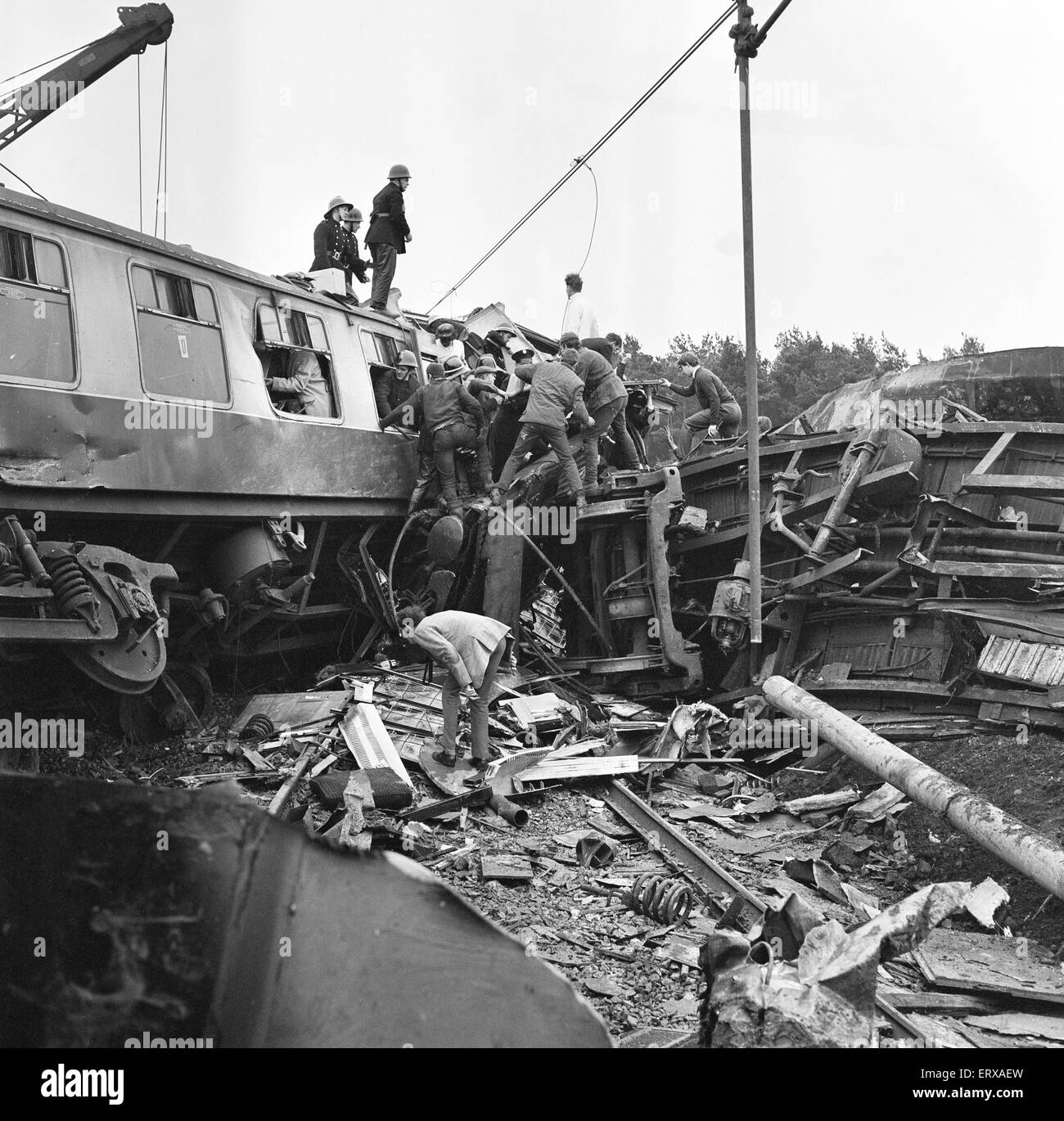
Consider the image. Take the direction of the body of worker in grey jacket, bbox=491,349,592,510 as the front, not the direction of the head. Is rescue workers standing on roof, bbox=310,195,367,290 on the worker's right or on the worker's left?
on the worker's left

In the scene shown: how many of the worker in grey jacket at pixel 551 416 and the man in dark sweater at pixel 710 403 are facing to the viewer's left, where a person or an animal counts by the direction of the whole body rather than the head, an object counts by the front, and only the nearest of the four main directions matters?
1

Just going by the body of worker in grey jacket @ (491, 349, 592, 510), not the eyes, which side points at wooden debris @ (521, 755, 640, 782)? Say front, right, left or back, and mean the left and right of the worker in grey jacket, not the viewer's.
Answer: back

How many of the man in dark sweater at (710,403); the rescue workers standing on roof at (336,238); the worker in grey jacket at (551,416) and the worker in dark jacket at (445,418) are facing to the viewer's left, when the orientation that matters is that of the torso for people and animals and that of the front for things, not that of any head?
1

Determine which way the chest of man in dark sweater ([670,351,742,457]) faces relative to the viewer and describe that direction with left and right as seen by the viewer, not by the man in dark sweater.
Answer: facing to the left of the viewer

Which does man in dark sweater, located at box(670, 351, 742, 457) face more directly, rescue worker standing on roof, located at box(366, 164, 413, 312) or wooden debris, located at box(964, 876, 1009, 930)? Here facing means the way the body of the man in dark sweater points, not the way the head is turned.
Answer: the rescue worker standing on roof

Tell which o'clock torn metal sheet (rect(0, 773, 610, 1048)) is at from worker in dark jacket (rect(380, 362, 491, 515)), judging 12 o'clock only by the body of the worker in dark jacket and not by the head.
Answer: The torn metal sheet is roughly at 6 o'clock from the worker in dark jacket.

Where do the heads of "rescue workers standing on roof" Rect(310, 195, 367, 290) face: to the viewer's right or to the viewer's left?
to the viewer's right

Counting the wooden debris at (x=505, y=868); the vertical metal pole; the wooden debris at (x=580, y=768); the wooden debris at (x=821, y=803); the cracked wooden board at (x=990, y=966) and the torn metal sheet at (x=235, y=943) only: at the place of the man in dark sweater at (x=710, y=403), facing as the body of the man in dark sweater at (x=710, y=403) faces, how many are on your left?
6

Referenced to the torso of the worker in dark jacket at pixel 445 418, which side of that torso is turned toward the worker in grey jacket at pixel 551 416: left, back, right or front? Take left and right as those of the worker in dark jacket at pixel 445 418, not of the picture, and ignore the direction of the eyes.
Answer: right

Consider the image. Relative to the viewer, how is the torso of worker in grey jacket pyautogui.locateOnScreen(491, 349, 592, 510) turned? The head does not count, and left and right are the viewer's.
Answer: facing away from the viewer

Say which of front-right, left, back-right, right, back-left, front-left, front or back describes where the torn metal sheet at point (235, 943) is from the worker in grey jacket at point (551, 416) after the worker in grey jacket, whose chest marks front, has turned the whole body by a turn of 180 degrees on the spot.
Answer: front
